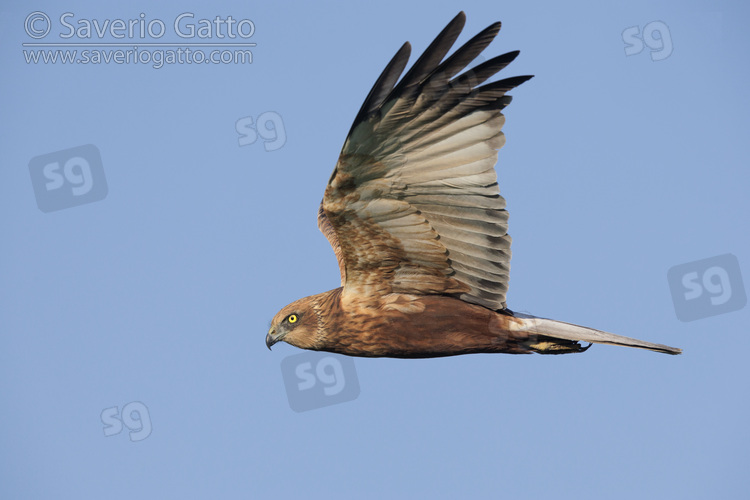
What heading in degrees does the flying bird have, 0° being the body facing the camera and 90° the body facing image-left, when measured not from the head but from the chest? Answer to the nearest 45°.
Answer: approximately 90°
